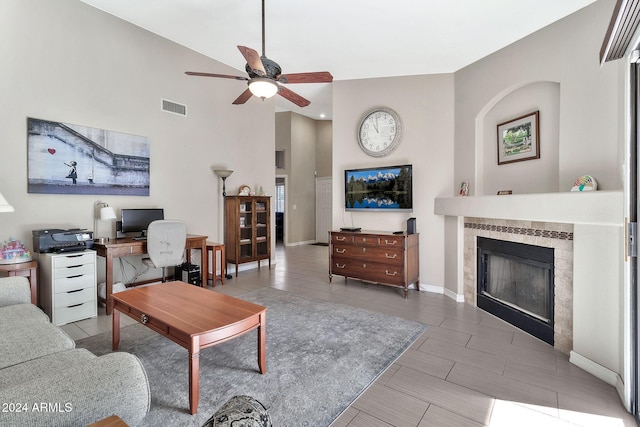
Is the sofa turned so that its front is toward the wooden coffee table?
yes

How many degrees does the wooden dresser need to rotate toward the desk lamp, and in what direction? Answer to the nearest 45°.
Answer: approximately 45° to its right

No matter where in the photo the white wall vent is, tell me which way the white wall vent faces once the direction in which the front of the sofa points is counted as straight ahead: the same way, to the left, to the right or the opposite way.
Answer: to the right

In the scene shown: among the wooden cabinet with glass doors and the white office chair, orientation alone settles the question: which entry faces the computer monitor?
the white office chair

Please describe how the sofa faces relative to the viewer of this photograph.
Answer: facing away from the viewer and to the right of the viewer

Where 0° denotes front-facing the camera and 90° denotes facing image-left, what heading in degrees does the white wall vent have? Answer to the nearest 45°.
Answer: approximately 315°

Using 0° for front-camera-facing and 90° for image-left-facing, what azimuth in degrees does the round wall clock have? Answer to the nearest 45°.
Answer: approximately 45°

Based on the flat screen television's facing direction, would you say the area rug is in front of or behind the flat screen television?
in front

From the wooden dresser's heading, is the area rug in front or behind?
in front

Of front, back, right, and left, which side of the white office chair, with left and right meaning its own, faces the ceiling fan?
back

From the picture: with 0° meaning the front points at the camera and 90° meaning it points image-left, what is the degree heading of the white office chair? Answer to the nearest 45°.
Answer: approximately 135°
